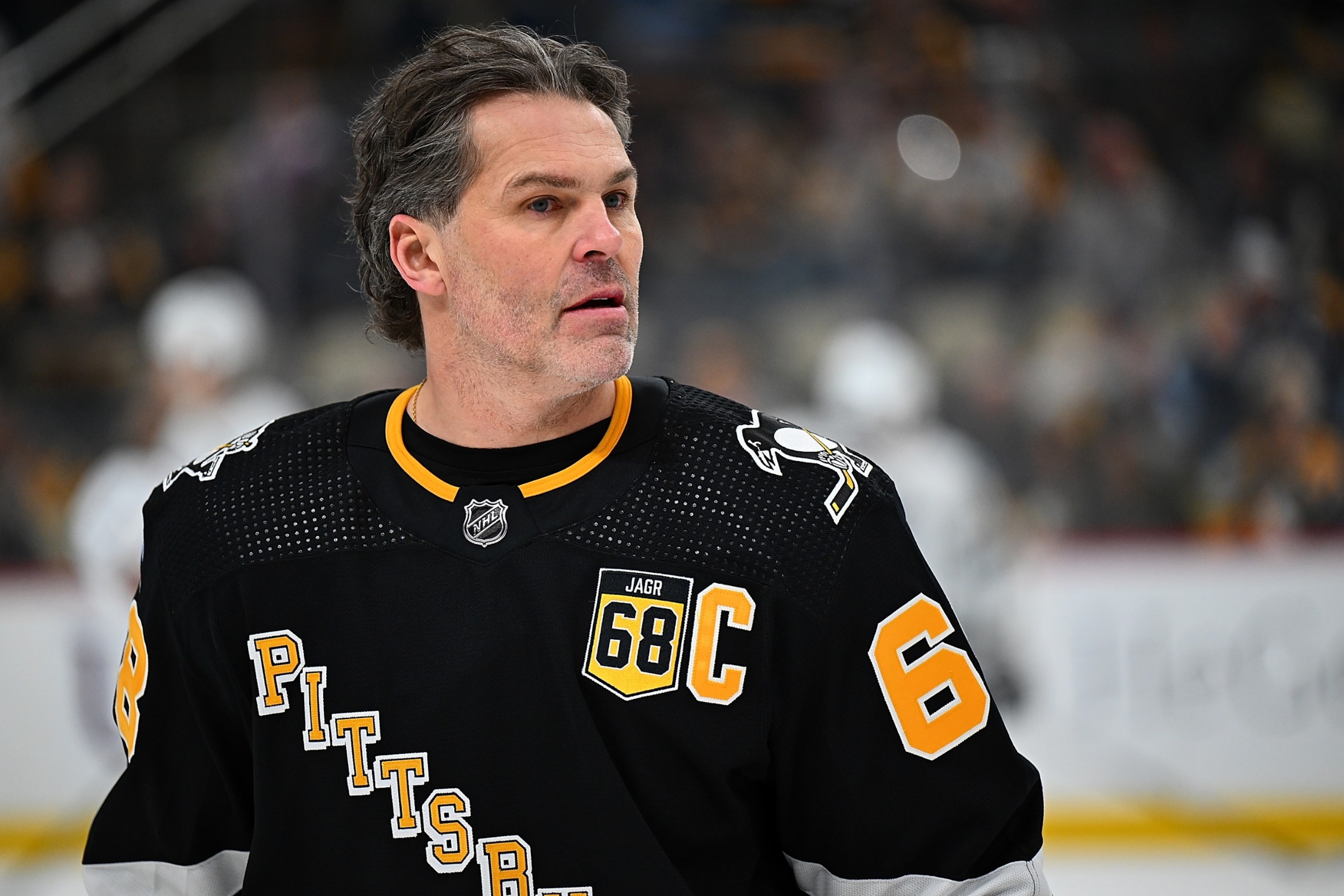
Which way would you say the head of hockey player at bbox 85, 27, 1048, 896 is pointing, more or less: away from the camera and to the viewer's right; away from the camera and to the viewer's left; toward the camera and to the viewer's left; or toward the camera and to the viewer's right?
toward the camera and to the viewer's right

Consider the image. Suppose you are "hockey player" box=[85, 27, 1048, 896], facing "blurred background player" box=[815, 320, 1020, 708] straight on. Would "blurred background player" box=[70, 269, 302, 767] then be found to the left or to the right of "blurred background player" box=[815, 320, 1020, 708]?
left

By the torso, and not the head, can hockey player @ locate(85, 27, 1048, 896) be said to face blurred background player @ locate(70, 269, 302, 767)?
no

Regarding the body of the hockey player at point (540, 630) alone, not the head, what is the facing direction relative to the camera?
toward the camera

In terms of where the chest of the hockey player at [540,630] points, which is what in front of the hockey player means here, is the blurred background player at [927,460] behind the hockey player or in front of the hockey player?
behind
